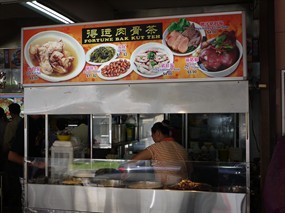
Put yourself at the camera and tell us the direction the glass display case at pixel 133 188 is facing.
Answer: facing the viewer

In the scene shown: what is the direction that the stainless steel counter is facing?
toward the camera
